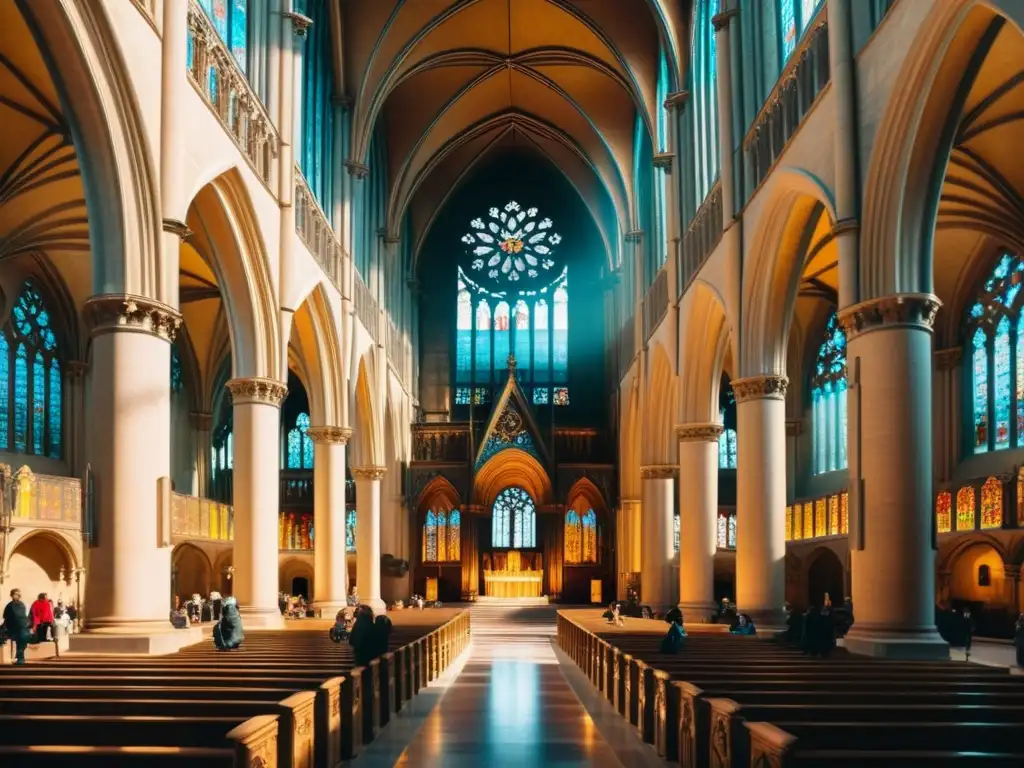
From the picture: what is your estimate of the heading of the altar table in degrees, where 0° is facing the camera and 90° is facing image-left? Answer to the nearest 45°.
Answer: approximately 0°

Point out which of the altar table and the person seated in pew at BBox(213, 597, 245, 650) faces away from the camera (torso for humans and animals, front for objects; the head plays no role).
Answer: the person seated in pew

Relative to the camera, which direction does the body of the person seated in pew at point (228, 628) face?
away from the camera

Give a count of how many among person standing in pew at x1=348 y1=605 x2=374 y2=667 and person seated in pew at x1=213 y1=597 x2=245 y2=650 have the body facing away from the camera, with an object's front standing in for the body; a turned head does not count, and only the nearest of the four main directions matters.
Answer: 2

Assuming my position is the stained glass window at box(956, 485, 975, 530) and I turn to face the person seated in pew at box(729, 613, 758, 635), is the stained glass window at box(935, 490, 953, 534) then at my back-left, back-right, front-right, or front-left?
back-right

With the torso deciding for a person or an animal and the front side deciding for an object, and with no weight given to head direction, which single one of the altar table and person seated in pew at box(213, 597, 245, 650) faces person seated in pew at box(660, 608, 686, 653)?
the altar table

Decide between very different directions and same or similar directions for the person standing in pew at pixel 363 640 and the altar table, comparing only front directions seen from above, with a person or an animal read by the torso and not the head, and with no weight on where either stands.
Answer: very different directions

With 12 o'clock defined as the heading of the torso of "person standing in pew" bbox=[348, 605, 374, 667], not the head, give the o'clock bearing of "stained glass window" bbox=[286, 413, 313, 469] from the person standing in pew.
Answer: The stained glass window is roughly at 12 o'clock from the person standing in pew.

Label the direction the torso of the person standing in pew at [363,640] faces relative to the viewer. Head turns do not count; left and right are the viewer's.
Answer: facing away from the viewer

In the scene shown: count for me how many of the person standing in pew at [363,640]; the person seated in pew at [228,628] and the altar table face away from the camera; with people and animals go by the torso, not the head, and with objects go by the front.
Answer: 2

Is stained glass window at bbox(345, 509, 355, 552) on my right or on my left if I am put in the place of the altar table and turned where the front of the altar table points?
on my right
